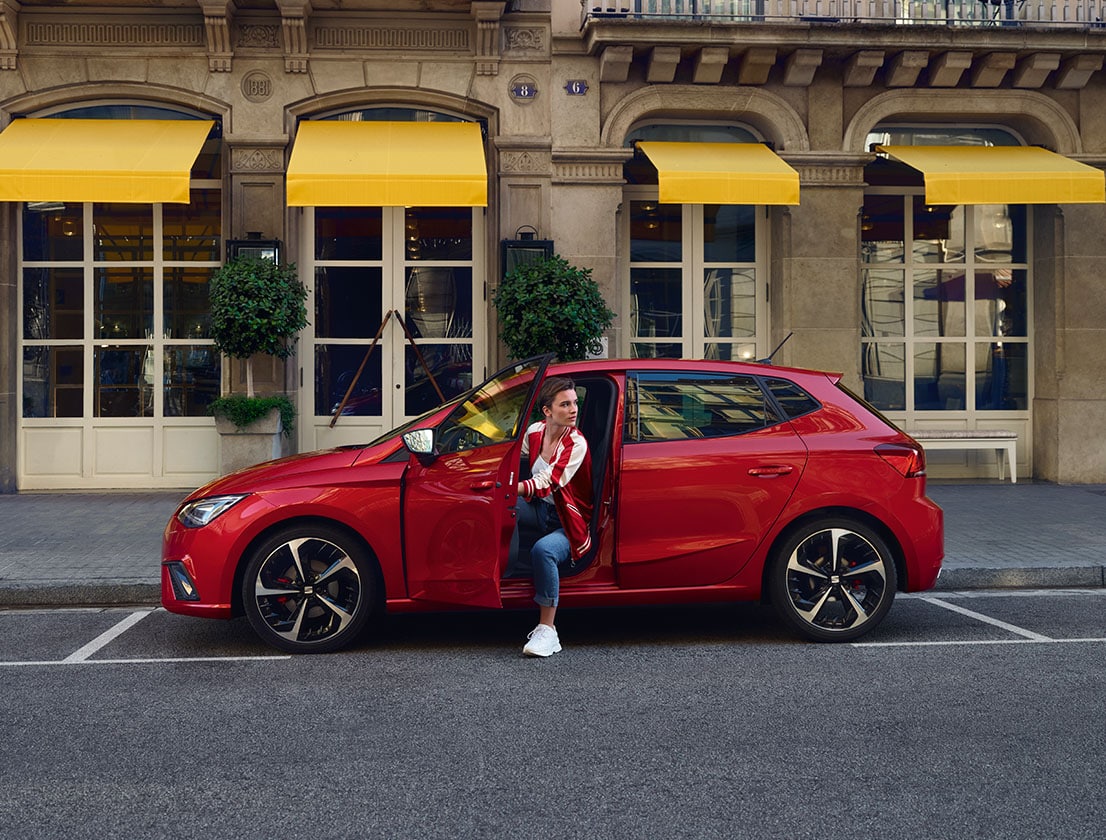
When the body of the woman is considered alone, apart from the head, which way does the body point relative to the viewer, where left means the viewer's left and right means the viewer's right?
facing the viewer and to the left of the viewer

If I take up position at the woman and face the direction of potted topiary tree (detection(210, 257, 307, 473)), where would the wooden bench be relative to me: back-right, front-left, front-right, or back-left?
front-right

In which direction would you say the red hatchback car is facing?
to the viewer's left

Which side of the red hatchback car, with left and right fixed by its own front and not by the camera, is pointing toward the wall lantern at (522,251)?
right

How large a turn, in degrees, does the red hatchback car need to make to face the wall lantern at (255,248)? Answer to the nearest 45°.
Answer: approximately 45° to its right

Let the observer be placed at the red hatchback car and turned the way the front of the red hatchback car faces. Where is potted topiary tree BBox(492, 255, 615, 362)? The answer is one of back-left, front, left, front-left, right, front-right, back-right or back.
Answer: right

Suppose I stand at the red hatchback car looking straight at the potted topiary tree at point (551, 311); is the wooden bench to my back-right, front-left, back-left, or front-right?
front-right

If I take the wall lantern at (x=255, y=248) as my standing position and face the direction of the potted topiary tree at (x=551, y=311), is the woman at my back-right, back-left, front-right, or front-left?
front-right
